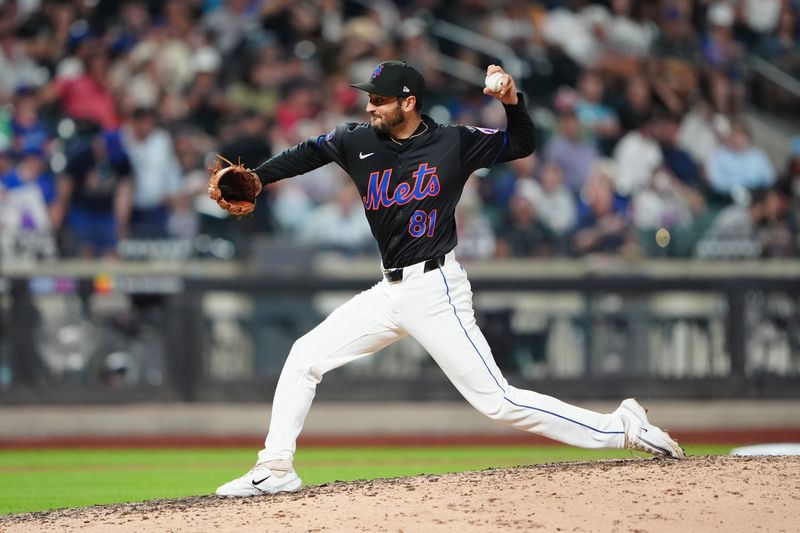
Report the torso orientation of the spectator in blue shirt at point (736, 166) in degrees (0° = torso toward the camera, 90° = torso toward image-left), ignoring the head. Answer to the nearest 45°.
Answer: approximately 0°

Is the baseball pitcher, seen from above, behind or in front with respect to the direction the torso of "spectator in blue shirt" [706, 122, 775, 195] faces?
in front
